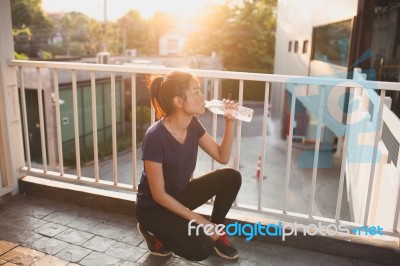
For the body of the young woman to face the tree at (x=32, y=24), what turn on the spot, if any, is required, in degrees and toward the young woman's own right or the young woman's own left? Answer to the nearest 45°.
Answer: approximately 180°

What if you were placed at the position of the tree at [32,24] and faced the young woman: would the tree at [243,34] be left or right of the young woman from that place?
left

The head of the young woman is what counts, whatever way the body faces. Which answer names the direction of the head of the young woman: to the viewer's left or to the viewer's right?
to the viewer's right

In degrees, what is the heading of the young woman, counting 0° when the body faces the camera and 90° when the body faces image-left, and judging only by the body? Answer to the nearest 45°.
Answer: approximately 315°

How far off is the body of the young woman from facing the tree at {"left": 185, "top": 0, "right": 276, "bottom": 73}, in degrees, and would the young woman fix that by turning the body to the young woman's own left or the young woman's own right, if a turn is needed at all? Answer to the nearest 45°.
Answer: approximately 135° to the young woman's own left

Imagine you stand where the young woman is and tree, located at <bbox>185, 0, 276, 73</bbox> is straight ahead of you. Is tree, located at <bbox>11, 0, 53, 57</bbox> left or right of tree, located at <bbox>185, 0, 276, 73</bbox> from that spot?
left
